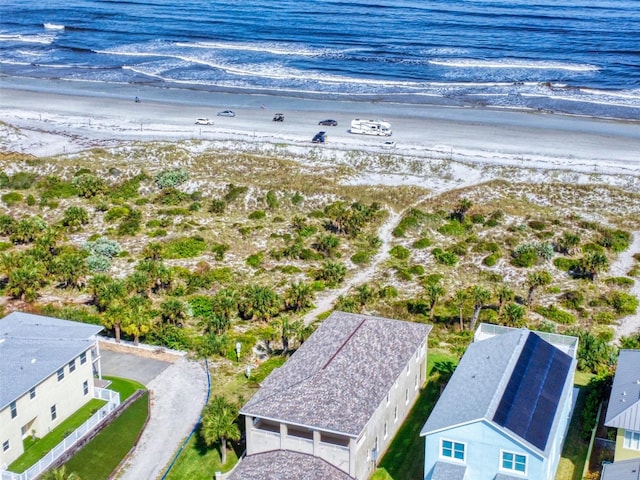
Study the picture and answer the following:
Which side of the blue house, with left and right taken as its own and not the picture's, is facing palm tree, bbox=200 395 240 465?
right

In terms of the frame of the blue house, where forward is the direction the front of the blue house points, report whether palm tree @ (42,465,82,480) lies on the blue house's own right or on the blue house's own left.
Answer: on the blue house's own right

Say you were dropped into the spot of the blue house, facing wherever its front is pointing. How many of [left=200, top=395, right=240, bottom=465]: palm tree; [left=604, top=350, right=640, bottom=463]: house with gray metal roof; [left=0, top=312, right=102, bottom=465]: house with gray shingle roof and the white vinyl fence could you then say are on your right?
3

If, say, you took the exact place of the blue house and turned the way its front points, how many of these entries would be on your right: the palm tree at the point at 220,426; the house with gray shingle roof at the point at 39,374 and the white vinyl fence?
3

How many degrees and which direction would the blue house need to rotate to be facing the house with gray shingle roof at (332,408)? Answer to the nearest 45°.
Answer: approximately 90° to its right

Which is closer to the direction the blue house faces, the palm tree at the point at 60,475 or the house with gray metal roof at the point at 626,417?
the palm tree

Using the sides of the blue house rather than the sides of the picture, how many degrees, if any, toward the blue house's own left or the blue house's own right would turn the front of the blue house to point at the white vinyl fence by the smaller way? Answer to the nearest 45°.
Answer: approximately 90° to the blue house's own right

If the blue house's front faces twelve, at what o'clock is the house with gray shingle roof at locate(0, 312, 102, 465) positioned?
The house with gray shingle roof is roughly at 3 o'clock from the blue house.

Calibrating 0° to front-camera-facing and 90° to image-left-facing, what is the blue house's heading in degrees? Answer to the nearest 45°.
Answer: approximately 0°
